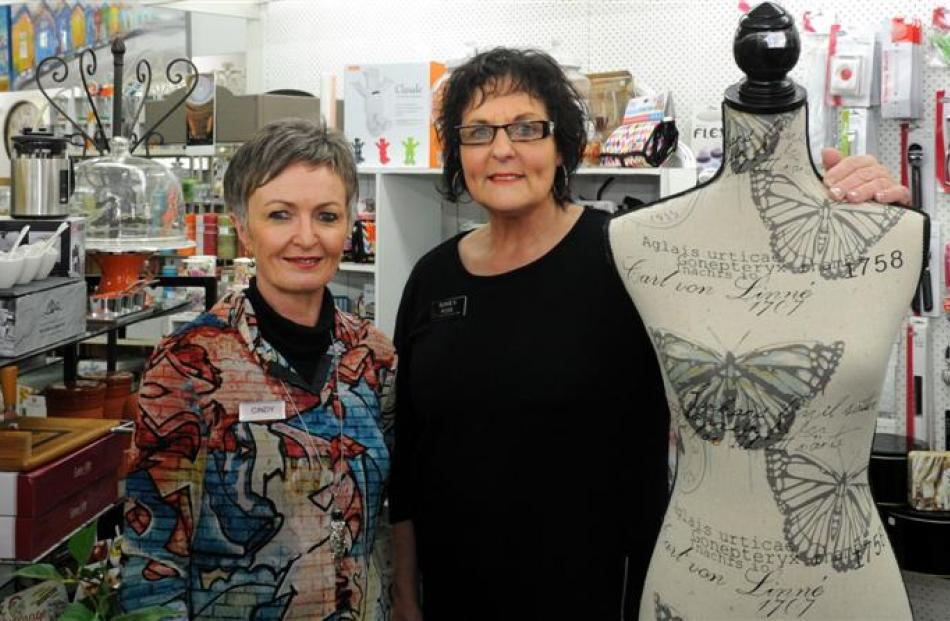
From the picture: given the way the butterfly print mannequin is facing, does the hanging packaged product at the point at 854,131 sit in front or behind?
behind

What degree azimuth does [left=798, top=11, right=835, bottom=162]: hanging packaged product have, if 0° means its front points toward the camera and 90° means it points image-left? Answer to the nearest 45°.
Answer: approximately 0°

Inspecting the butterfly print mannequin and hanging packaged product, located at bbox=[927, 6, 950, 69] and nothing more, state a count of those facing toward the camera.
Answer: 2

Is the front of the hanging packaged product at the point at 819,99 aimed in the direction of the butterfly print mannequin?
yes

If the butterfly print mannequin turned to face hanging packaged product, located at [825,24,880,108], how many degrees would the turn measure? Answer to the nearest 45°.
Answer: approximately 180°

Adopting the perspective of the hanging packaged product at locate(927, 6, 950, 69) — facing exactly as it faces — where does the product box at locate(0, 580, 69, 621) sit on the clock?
The product box is roughly at 1 o'clock from the hanging packaged product.

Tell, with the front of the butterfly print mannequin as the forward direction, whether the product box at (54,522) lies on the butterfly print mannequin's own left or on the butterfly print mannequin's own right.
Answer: on the butterfly print mannequin's own right

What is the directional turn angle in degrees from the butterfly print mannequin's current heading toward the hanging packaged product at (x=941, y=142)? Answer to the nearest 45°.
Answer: approximately 180°
